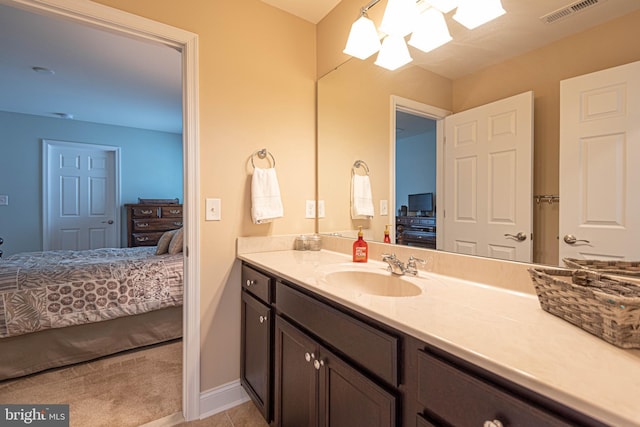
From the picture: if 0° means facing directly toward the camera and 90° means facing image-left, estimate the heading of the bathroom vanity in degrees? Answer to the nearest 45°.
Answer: approximately 45°

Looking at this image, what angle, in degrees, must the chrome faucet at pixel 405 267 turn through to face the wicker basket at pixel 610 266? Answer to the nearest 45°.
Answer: approximately 90° to its left

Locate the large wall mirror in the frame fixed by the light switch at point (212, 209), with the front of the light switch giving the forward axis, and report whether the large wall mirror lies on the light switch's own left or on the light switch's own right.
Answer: on the light switch's own left

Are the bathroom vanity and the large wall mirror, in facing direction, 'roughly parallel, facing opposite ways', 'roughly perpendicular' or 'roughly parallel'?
roughly parallel

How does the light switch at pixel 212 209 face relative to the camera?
toward the camera

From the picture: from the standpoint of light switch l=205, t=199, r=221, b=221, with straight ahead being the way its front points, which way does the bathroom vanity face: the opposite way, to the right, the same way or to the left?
to the right

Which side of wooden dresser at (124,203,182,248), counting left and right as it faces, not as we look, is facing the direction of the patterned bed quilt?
front

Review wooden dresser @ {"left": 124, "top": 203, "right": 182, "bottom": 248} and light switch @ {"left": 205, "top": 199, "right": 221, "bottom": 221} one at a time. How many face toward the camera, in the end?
2

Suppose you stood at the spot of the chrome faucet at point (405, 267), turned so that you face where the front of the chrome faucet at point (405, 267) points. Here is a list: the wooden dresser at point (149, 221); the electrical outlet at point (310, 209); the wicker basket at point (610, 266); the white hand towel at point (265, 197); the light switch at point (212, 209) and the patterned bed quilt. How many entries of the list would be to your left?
1

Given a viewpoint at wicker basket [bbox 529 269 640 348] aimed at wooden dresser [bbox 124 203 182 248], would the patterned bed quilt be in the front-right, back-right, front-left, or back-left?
front-left
